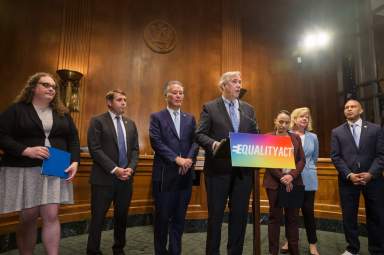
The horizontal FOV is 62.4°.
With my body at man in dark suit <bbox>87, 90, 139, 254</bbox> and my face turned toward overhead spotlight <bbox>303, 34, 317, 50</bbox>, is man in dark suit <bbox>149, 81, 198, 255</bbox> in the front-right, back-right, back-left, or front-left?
front-right

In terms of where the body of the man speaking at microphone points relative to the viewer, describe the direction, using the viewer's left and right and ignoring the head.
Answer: facing the viewer and to the right of the viewer

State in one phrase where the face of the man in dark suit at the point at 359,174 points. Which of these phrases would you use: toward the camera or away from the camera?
toward the camera

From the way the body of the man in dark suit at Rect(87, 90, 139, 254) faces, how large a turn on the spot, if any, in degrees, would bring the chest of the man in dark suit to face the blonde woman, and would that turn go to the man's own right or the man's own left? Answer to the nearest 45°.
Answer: approximately 45° to the man's own left

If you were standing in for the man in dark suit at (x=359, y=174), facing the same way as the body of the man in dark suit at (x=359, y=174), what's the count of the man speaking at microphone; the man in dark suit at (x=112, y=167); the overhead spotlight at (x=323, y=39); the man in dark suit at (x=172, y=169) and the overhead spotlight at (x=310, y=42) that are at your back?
2

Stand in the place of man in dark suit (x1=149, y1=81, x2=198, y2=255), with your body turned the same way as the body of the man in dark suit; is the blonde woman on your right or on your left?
on your left

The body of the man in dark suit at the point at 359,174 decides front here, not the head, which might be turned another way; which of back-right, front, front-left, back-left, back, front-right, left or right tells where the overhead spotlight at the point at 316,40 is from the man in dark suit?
back

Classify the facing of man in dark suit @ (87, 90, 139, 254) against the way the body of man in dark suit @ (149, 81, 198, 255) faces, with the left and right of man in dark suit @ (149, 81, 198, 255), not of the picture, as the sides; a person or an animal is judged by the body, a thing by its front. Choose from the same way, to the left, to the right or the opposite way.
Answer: the same way

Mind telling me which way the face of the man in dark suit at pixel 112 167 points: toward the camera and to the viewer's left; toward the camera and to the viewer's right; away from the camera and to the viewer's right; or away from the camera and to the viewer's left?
toward the camera and to the viewer's right

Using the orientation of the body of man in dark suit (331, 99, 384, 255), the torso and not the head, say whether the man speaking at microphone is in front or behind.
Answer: in front

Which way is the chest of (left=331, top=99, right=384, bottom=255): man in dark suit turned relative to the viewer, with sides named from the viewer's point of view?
facing the viewer

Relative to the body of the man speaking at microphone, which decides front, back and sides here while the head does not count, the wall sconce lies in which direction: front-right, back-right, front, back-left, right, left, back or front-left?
back

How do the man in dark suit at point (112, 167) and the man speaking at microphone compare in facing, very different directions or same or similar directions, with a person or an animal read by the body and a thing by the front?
same or similar directions

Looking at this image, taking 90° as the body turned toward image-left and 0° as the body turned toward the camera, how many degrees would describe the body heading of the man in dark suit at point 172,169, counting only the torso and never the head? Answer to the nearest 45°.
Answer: approximately 315°
